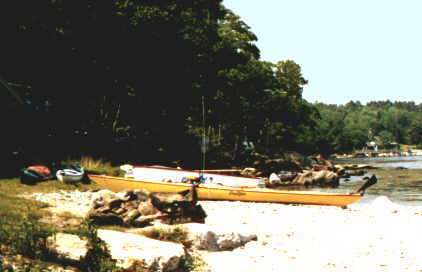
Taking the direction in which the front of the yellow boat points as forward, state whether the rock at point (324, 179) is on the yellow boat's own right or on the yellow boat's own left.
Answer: on the yellow boat's own right

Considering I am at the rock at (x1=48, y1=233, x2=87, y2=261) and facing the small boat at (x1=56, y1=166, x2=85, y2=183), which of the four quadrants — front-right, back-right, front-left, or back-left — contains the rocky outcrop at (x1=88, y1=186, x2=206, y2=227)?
front-right

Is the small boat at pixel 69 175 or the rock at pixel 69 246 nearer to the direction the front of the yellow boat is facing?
the small boat

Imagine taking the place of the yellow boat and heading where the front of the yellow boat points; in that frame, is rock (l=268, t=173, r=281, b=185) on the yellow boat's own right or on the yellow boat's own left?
on the yellow boat's own right

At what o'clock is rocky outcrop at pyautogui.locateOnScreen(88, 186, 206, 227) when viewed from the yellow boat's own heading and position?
The rocky outcrop is roughly at 10 o'clock from the yellow boat.

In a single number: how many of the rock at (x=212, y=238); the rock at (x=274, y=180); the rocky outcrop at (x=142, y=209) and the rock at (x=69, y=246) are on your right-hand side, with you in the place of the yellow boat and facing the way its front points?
1

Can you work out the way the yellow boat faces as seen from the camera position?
facing to the left of the viewer

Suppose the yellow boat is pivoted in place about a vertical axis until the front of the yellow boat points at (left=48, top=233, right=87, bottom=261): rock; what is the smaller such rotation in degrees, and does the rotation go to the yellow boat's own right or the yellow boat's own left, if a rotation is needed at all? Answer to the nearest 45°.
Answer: approximately 90° to the yellow boat's own left

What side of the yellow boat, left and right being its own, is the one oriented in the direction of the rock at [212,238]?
left

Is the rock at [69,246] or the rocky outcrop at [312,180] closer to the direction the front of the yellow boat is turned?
the rock
